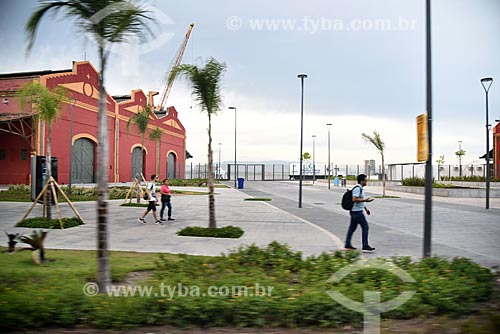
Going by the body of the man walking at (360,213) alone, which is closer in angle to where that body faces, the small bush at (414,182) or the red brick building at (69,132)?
the small bush

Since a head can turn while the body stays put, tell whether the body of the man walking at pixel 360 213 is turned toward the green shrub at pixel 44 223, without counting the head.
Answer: no

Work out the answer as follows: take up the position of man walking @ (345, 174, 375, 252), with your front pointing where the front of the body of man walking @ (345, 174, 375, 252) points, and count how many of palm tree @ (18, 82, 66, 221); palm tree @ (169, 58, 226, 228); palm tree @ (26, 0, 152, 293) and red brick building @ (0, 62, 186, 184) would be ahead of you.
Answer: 0

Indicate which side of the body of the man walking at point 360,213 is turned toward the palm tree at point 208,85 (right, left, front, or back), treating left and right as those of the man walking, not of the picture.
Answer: back

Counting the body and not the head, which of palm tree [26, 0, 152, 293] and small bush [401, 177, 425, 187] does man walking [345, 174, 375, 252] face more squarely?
the small bush

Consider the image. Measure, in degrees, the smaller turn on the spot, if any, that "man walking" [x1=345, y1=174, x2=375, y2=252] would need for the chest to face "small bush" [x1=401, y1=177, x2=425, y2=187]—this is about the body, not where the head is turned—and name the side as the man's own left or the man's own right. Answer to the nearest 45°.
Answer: approximately 90° to the man's own left

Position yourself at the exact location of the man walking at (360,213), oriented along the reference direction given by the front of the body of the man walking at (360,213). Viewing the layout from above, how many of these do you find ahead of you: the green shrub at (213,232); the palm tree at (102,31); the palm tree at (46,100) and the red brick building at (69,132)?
0

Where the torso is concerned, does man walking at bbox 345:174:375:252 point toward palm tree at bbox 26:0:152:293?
no

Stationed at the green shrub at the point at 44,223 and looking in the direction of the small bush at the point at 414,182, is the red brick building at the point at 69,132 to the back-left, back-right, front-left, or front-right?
front-left

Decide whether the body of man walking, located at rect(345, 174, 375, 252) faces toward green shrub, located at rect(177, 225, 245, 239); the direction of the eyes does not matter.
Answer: no

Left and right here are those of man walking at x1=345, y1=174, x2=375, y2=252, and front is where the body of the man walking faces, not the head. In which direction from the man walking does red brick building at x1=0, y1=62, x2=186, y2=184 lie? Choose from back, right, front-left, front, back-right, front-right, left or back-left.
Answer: back-left

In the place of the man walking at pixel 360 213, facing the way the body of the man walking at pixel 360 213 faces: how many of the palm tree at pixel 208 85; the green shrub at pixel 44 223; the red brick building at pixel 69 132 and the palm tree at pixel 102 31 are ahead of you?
0

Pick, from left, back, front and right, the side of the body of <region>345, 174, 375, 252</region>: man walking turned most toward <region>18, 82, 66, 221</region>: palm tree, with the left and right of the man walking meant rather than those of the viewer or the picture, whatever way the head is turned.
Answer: back

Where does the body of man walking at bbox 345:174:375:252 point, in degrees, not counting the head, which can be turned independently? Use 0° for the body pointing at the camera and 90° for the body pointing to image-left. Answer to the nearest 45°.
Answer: approximately 270°

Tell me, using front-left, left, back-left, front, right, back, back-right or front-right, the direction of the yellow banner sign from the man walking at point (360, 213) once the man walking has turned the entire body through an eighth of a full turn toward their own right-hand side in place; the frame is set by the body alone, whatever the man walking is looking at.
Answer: front
